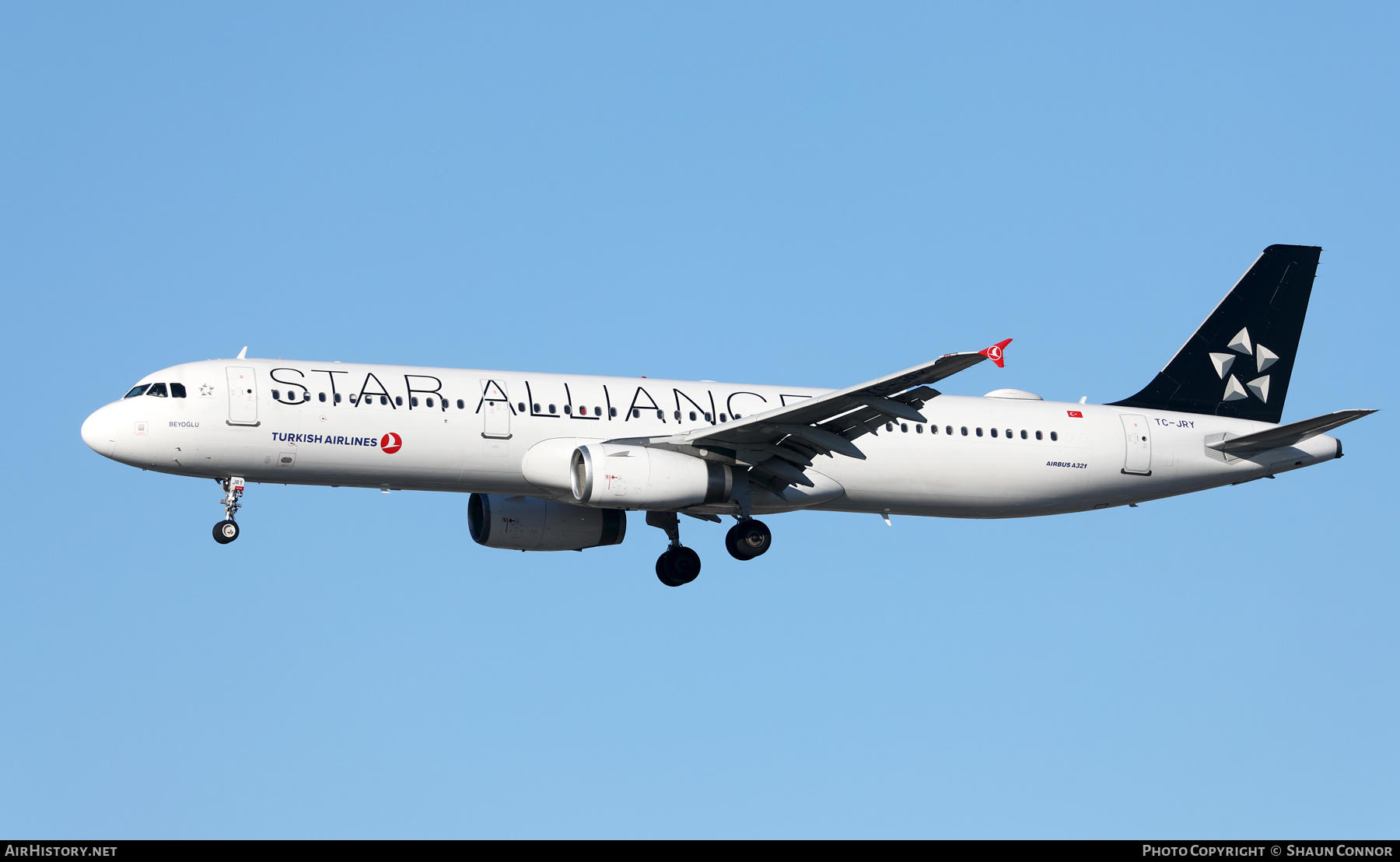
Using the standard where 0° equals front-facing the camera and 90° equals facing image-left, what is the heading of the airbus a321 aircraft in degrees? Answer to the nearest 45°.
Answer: approximately 90°
